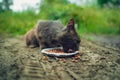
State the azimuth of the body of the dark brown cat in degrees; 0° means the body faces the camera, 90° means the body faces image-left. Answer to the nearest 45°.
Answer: approximately 315°
